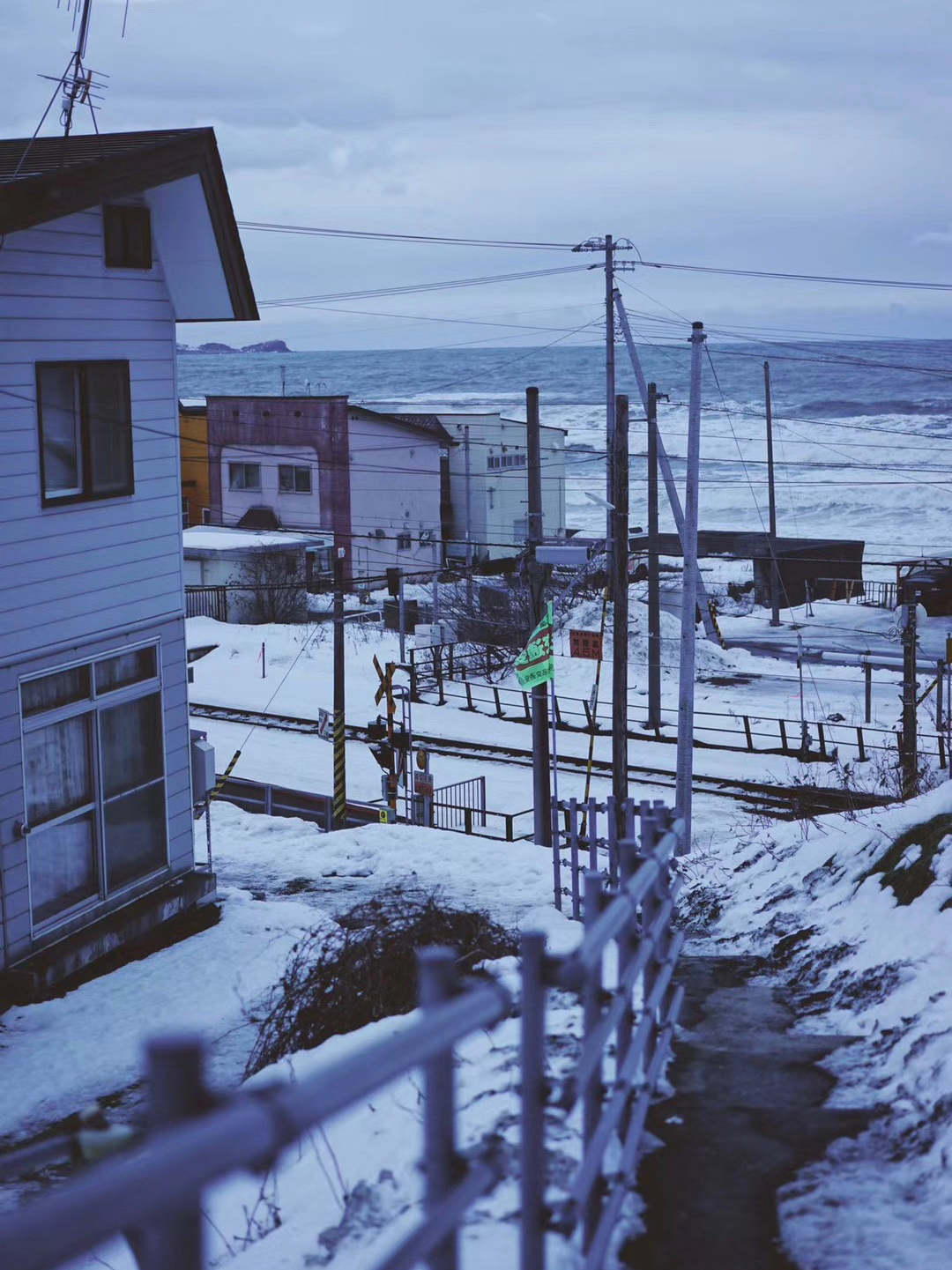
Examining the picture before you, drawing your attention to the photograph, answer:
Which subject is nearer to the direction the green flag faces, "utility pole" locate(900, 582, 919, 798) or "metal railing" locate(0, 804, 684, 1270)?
the metal railing

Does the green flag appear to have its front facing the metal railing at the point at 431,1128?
yes

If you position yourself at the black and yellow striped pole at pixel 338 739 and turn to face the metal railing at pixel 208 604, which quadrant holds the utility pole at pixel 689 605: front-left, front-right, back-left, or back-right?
back-right

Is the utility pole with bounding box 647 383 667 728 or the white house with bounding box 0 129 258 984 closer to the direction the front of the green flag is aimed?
the white house

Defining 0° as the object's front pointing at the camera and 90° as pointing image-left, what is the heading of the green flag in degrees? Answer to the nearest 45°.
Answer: approximately 0°

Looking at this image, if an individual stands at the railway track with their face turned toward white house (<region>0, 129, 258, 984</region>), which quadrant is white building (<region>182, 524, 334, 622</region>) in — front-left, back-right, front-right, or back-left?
back-right

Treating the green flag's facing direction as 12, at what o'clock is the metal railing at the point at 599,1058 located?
The metal railing is roughly at 12 o'clock from the green flag.
